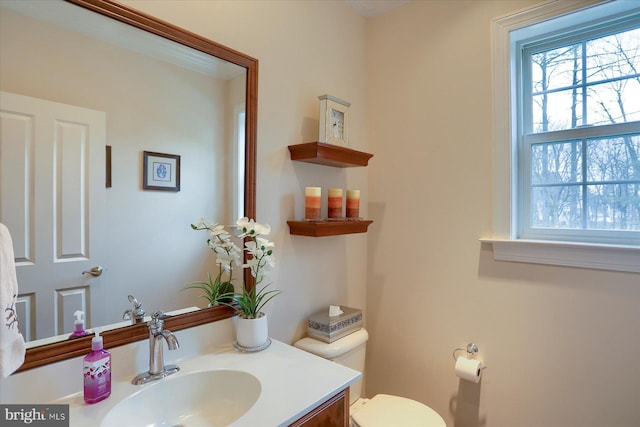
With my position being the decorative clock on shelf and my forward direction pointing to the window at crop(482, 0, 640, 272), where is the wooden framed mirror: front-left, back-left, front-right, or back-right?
back-right

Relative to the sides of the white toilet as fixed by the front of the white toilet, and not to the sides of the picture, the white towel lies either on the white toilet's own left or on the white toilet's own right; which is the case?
on the white toilet's own right

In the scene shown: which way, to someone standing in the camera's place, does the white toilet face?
facing the viewer and to the right of the viewer

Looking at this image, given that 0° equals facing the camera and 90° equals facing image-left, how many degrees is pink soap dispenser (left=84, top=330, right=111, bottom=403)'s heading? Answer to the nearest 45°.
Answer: approximately 315°

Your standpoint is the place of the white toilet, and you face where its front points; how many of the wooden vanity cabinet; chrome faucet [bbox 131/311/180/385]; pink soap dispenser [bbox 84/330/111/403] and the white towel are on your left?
0

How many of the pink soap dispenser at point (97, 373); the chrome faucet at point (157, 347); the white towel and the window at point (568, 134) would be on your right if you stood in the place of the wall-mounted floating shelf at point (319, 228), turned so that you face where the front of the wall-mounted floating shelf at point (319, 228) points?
3

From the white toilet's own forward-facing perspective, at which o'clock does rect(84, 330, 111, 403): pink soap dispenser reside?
The pink soap dispenser is roughly at 3 o'clock from the white toilet.

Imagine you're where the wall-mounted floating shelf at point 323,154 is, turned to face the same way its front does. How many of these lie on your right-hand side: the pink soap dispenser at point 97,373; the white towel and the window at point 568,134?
2

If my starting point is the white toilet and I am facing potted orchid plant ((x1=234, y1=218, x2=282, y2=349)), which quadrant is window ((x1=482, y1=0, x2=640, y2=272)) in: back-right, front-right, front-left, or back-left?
back-left

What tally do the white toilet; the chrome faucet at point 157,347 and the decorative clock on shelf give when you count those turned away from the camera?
0

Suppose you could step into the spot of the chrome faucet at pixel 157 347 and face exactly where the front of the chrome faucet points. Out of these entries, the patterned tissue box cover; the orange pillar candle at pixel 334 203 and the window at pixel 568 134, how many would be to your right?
0

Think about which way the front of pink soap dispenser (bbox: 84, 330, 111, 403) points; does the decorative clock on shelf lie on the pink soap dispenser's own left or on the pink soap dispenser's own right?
on the pink soap dispenser's own left

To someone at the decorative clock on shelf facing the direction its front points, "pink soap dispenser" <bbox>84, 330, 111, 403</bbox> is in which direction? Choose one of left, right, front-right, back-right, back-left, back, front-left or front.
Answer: right

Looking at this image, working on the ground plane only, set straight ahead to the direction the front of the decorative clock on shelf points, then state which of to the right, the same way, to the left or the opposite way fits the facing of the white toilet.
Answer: the same way

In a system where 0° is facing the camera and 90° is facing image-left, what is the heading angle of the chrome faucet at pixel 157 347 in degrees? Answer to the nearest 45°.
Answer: approximately 315°

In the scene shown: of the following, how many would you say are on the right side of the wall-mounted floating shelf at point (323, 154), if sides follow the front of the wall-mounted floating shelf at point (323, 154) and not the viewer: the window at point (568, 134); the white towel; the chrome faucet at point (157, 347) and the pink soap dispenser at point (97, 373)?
3
